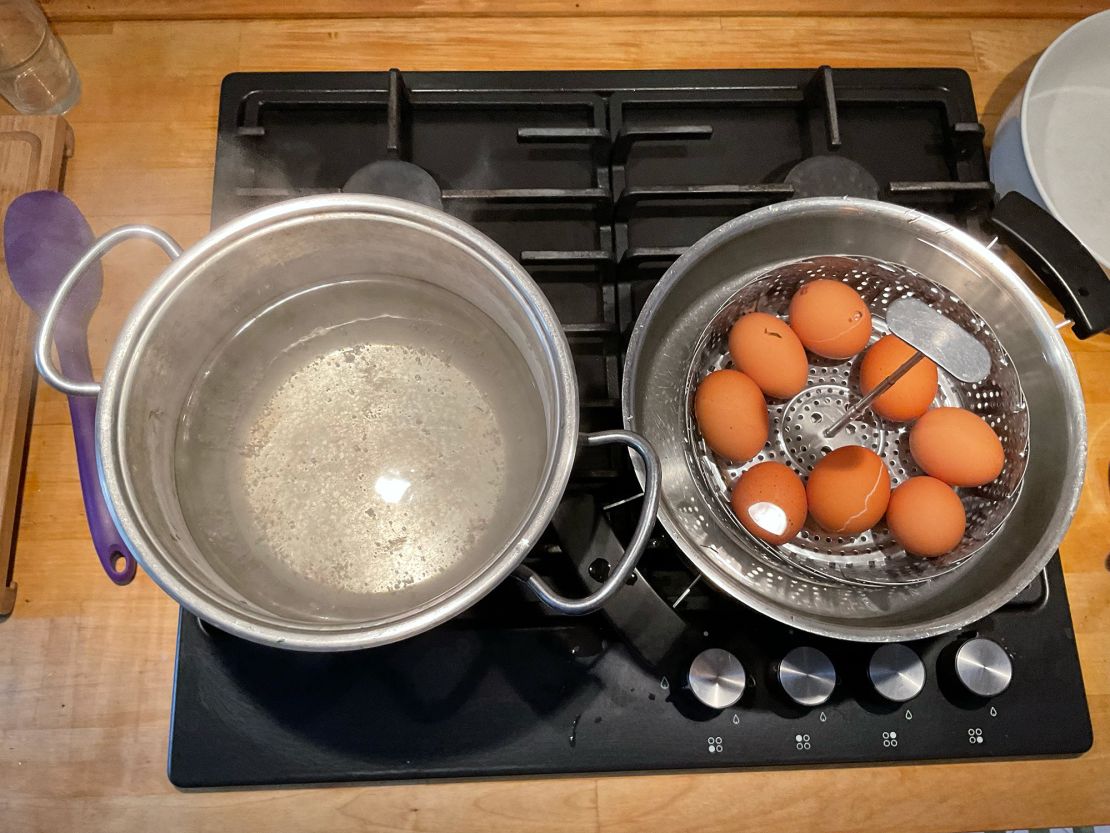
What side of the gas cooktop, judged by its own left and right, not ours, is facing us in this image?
front
